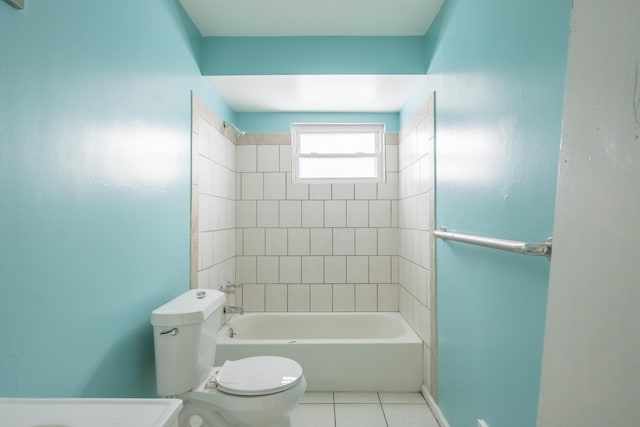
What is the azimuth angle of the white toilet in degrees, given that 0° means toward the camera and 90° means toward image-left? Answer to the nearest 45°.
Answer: approximately 270°

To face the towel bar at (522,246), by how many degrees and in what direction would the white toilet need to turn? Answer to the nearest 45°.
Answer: approximately 45° to its right

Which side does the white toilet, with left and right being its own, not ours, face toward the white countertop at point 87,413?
right

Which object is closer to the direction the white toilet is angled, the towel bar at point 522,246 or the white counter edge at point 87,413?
the towel bar

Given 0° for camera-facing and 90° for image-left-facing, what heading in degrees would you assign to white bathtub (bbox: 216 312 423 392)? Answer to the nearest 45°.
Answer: approximately 0°
